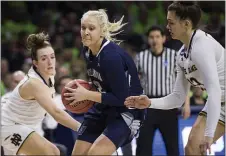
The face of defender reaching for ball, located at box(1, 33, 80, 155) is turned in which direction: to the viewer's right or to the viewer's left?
to the viewer's right

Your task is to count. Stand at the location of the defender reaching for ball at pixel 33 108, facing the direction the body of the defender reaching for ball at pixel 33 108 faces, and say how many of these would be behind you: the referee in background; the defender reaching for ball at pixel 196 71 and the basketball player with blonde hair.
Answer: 0

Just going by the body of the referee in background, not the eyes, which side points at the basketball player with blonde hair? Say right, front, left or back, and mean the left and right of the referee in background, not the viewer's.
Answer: front

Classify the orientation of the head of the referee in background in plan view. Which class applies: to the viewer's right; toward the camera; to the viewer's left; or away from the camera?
toward the camera

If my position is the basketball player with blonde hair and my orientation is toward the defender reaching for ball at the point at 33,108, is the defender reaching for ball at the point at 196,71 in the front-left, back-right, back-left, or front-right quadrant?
back-right

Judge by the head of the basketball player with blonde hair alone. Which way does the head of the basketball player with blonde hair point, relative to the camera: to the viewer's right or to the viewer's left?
to the viewer's left

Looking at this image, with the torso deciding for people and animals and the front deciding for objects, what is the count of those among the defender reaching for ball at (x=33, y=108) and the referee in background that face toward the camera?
1

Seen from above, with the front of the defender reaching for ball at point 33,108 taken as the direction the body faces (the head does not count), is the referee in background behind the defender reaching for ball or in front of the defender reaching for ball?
in front

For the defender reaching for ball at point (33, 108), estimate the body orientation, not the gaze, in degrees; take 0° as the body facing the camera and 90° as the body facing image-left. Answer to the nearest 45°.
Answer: approximately 270°

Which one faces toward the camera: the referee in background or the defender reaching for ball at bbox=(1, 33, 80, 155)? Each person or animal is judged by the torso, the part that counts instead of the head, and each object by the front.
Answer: the referee in background

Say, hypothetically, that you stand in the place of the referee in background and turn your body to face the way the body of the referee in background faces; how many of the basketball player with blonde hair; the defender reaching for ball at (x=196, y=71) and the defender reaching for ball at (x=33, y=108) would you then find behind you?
0

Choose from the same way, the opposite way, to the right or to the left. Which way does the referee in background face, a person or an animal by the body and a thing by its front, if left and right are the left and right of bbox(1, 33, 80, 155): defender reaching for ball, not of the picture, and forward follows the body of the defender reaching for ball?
to the right

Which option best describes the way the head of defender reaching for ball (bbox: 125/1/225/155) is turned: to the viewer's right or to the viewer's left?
to the viewer's left

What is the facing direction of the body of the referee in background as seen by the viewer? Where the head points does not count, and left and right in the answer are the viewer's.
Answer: facing the viewer

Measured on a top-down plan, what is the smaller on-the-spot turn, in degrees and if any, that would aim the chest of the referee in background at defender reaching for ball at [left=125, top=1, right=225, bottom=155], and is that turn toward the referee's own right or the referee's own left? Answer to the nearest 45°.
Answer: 0° — they already face them
